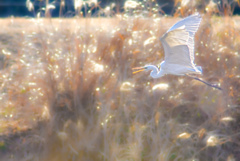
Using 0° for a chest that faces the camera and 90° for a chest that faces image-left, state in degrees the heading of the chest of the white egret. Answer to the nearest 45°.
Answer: approximately 90°
